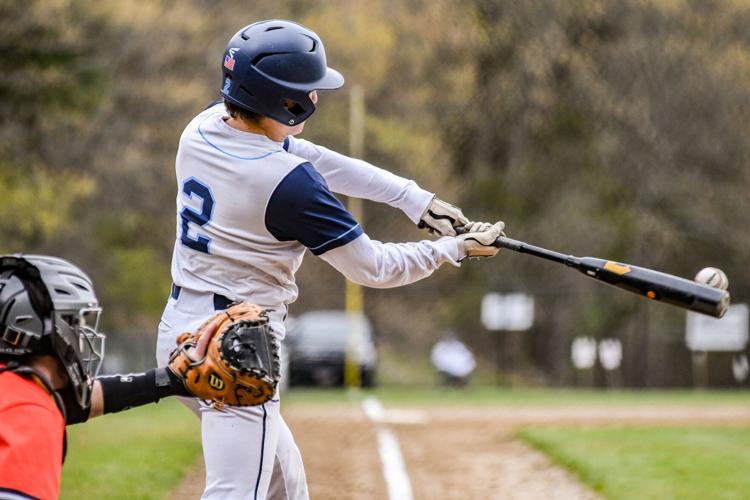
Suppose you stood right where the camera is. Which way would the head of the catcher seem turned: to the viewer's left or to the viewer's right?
to the viewer's right

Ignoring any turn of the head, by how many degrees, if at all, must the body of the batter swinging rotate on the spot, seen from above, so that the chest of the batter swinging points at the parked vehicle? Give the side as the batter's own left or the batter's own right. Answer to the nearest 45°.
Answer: approximately 45° to the batter's own left

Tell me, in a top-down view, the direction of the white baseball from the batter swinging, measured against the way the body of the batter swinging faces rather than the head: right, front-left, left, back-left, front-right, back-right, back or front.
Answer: front-right

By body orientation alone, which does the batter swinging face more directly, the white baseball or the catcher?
the white baseball

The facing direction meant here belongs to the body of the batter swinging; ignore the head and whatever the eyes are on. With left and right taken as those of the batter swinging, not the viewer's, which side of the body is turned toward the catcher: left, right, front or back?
back

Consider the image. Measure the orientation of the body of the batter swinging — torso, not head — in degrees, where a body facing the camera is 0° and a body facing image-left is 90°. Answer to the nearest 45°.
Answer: approximately 225°

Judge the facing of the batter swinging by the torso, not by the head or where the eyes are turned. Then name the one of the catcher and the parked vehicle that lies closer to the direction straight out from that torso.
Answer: the parked vehicle
